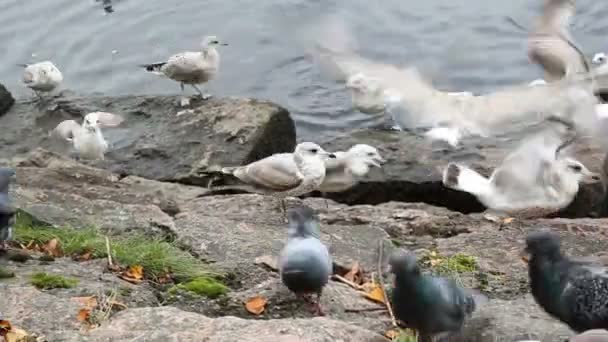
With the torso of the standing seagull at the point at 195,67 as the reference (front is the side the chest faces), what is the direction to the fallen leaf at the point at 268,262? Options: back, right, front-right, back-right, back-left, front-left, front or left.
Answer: right

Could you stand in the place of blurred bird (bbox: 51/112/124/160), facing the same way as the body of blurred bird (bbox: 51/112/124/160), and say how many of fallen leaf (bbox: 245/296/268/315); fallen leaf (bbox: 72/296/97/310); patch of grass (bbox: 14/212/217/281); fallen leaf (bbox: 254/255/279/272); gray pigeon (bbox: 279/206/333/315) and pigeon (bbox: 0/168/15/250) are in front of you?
6

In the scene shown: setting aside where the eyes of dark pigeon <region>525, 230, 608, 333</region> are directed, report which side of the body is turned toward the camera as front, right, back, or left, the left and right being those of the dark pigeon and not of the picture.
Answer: left

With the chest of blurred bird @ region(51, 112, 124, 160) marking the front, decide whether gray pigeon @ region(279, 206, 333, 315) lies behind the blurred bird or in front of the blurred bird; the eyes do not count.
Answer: in front

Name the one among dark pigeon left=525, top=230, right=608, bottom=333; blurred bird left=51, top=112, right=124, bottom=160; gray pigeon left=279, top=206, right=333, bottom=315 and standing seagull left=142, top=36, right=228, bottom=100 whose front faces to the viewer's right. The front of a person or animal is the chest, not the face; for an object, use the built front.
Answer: the standing seagull

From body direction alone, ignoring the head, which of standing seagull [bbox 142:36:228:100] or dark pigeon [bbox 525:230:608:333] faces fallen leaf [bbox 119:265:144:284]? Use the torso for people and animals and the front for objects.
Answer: the dark pigeon

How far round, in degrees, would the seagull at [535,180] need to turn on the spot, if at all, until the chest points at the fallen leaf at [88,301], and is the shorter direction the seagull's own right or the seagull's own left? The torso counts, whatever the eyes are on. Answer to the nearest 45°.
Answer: approximately 135° to the seagull's own right

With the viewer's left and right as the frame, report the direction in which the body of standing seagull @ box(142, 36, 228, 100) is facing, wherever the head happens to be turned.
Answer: facing to the right of the viewer

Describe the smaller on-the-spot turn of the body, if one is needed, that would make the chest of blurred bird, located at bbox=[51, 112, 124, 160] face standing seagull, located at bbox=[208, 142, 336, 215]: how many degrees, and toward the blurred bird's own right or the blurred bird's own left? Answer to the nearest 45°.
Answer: approximately 45° to the blurred bird's own left

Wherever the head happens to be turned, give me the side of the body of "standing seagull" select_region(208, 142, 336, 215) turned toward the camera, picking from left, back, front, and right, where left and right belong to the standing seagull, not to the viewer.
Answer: right

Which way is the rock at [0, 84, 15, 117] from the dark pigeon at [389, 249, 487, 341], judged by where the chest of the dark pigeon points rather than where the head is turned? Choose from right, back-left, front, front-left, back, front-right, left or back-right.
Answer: right

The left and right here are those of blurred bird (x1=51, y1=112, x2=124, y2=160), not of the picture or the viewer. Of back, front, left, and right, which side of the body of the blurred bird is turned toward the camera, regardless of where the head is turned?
front

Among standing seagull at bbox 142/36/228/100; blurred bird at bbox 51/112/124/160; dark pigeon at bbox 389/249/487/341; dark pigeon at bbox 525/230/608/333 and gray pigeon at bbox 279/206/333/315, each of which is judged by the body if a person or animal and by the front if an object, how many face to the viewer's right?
1

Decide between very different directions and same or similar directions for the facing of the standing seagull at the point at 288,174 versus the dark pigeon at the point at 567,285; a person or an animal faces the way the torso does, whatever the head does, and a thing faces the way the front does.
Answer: very different directions
